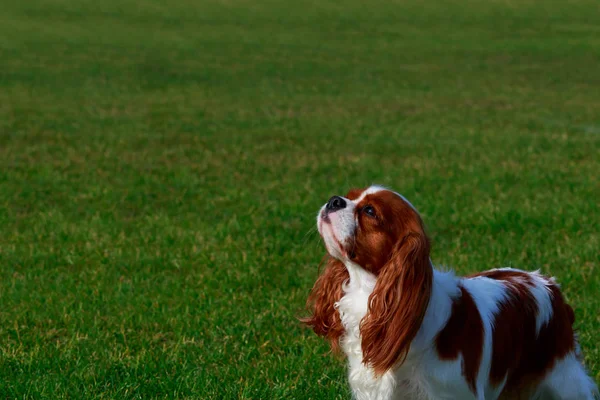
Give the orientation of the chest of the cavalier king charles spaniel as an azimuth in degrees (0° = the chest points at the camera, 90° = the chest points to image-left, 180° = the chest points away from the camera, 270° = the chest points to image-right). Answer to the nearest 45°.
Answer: approximately 45°
